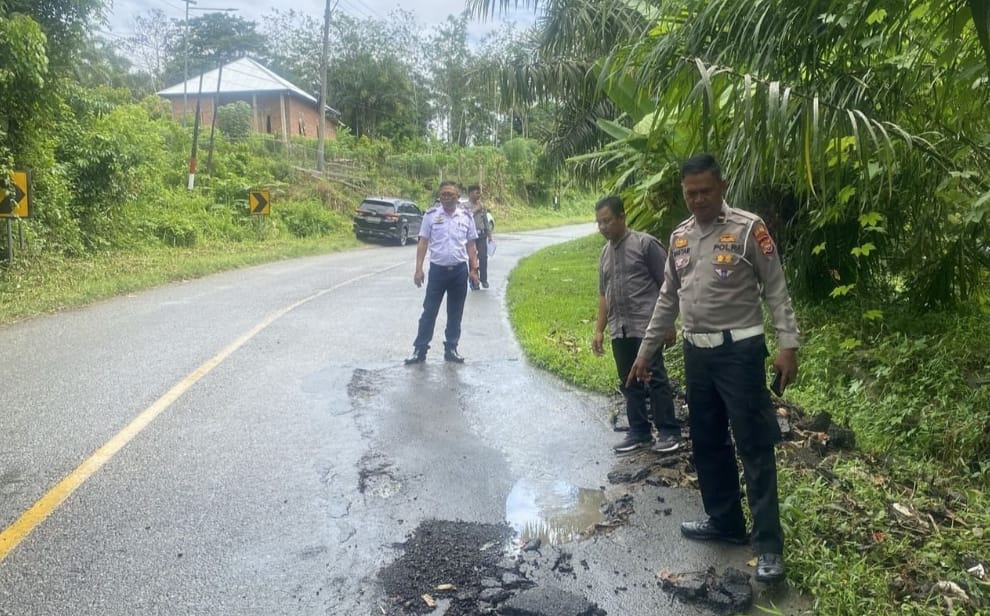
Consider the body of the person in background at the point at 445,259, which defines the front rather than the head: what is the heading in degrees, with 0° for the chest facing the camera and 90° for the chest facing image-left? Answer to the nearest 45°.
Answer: approximately 0°

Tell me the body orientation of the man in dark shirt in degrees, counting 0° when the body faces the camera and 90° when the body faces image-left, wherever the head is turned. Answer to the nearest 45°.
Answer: approximately 45°

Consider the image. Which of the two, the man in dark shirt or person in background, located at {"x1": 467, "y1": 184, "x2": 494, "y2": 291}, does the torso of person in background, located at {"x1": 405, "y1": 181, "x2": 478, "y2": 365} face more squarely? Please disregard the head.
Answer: the man in dark shirt

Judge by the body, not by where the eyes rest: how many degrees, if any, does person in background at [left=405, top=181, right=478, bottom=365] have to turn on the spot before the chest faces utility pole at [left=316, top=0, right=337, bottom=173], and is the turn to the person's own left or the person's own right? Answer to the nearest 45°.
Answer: approximately 180°

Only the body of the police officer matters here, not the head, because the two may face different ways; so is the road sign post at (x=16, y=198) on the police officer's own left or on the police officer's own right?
on the police officer's own right

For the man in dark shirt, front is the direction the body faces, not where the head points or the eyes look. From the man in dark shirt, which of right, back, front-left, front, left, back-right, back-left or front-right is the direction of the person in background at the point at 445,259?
right

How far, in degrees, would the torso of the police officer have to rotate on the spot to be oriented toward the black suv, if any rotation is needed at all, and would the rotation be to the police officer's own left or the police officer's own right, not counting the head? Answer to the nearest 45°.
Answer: approximately 90° to the police officer's own right

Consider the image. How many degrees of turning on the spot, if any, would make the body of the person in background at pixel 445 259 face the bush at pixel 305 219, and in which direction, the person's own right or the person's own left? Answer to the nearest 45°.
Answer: approximately 180°

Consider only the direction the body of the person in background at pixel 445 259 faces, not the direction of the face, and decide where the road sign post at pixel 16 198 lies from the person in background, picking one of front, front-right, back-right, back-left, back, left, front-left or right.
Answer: back-right

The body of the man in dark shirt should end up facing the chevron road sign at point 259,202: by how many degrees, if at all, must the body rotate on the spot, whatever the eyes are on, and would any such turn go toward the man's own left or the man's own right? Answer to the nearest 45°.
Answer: approximately 90° to the man's own right

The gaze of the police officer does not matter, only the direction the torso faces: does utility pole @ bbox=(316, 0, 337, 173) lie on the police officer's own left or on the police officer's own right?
on the police officer's own right
